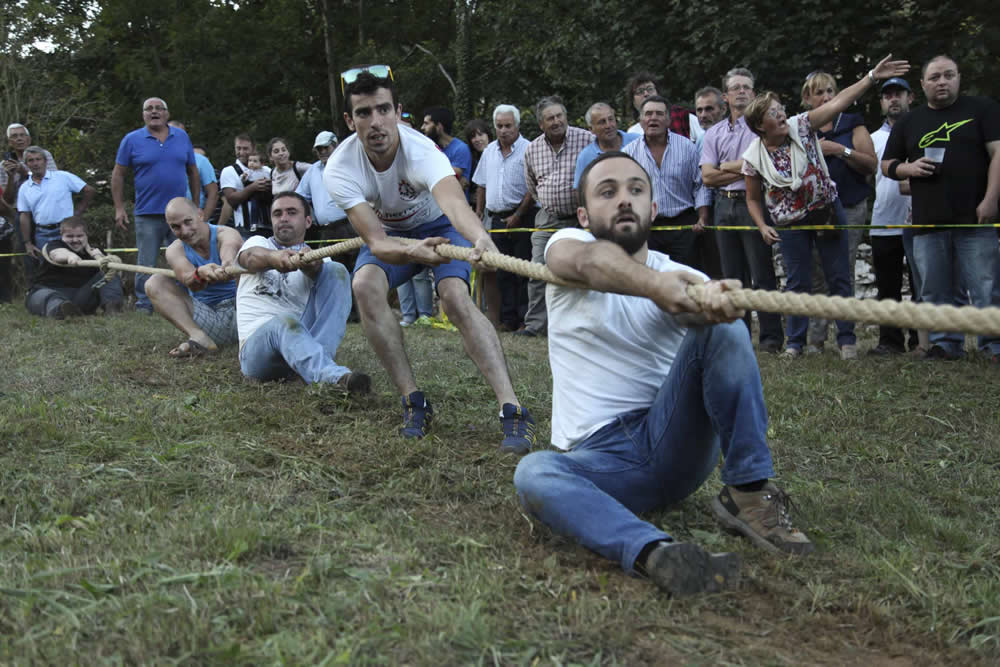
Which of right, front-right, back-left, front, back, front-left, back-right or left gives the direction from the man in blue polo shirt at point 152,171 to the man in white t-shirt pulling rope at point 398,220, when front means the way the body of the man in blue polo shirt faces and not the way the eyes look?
front

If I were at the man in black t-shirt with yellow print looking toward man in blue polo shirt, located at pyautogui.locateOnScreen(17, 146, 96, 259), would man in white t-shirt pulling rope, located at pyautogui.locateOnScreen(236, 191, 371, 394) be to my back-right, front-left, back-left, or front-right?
front-left

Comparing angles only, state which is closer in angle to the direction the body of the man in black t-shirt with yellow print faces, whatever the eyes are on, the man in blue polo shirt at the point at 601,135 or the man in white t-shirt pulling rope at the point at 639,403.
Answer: the man in white t-shirt pulling rope

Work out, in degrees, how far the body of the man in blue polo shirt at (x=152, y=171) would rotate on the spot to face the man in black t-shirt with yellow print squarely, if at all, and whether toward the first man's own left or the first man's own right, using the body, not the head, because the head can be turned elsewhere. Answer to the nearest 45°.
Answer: approximately 45° to the first man's own left

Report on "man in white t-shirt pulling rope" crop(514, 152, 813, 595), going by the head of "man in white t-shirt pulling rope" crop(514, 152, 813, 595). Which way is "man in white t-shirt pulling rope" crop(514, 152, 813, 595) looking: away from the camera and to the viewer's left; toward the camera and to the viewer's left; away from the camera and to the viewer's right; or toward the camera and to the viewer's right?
toward the camera and to the viewer's right

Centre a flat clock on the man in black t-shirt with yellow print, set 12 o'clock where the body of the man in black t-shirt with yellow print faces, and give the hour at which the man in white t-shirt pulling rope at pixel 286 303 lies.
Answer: The man in white t-shirt pulling rope is roughly at 2 o'clock from the man in black t-shirt with yellow print.

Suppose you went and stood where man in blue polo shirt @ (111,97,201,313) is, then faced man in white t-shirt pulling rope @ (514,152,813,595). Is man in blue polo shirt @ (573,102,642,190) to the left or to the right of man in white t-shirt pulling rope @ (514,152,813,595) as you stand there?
left

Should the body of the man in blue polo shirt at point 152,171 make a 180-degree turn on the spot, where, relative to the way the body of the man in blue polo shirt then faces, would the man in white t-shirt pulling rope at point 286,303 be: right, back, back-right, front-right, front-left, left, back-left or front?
back

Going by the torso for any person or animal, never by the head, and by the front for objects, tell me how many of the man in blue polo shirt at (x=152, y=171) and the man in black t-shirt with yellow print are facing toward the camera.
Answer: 2

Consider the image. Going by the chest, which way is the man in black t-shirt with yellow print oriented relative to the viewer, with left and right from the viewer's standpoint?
facing the viewer

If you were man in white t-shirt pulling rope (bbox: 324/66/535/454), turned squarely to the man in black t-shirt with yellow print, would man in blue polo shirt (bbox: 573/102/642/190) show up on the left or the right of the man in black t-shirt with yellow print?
left

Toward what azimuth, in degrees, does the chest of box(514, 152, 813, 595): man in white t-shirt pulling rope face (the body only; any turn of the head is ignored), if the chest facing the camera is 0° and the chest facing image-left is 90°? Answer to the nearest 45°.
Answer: approximately 315°

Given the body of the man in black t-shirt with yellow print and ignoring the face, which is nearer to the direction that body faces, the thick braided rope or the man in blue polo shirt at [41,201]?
the thick braided rope

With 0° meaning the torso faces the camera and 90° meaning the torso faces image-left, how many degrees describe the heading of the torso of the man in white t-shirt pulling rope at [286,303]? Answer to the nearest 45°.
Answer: approximately 315°

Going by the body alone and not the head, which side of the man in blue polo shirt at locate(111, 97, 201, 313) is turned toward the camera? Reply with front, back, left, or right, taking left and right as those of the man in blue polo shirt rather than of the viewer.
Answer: front

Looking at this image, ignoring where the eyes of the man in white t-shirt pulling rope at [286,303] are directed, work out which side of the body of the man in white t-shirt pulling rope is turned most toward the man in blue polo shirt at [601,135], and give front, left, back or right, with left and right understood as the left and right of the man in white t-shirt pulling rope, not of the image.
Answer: left
